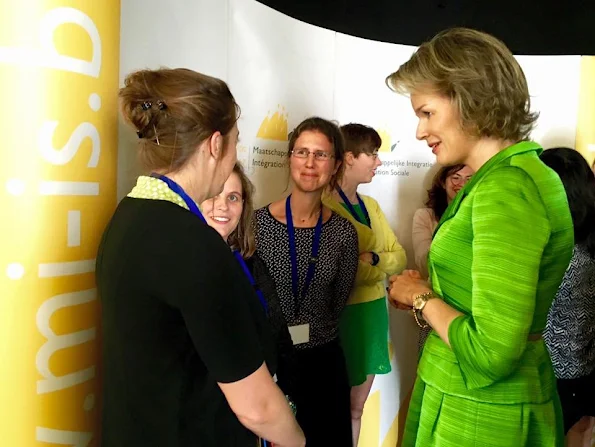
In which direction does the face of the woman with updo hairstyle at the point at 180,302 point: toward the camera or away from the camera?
away from the camera

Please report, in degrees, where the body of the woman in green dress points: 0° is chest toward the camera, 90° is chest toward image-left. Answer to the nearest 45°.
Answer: approximately 90°

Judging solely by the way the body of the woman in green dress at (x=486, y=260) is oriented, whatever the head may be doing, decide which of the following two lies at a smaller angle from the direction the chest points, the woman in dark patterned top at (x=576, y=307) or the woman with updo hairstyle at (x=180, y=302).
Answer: the woman with updo hairstyle

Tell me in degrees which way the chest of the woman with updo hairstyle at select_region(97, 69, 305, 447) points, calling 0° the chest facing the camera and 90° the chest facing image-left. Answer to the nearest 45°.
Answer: approximately 225°

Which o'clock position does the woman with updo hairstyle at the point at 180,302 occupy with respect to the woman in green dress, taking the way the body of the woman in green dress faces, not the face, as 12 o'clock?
The woman with updo hairstyle is roughly at 11 o'clock from the woman in green dress.

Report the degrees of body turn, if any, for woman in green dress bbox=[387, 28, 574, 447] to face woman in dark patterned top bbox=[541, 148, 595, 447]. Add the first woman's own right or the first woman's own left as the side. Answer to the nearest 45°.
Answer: approximately 90° to the first woman's own right

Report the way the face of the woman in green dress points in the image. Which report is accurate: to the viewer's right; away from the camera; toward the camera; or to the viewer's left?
to the viewer's left

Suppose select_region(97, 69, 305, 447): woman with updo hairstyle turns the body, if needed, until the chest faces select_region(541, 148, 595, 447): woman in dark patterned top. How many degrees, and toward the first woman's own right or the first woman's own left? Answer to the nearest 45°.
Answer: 0° — they already face them

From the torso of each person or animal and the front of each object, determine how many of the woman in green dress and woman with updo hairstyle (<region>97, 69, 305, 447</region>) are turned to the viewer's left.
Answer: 1
